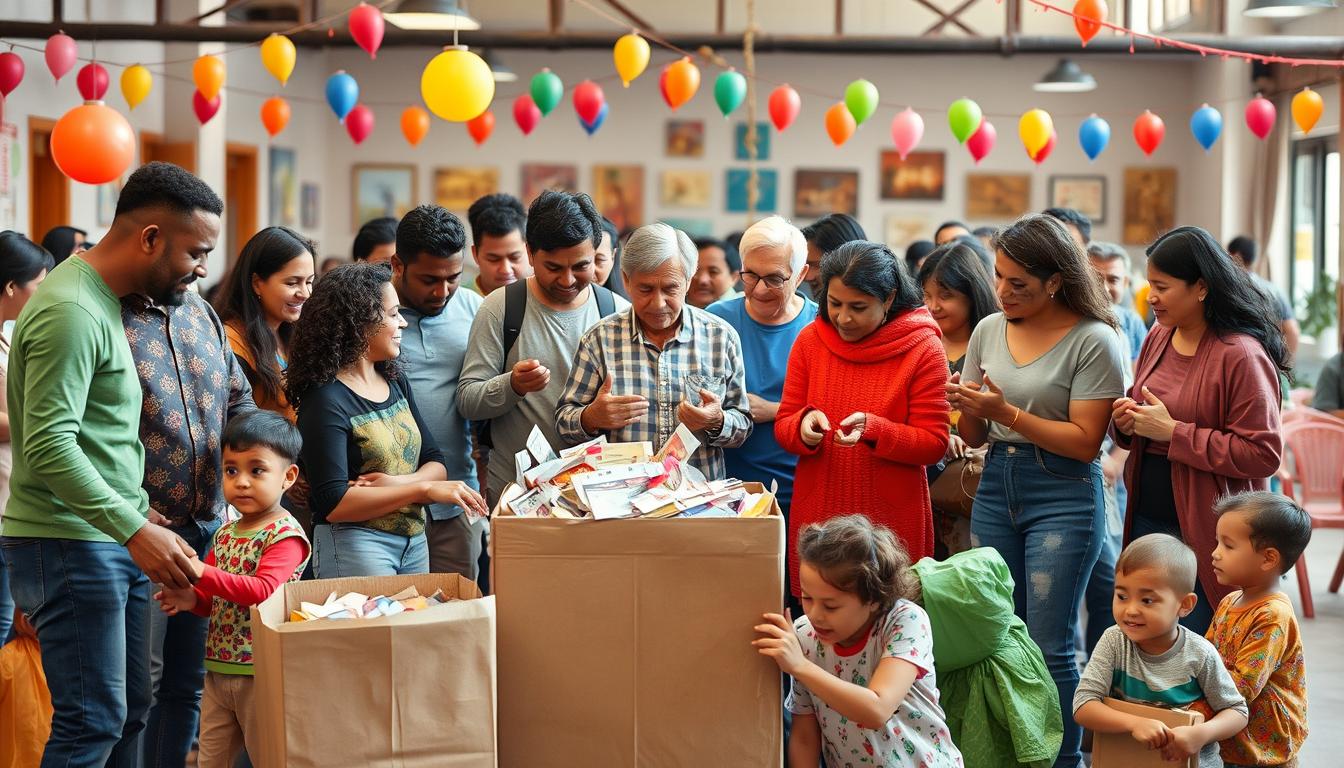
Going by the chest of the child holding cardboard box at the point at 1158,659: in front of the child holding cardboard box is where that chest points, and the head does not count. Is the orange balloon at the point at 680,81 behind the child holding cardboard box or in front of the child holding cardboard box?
behind

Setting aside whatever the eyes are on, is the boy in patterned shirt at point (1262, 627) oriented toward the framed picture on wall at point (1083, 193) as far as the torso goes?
no

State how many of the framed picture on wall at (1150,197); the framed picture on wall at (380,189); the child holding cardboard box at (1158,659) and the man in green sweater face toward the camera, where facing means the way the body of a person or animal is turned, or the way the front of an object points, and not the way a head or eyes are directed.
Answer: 3

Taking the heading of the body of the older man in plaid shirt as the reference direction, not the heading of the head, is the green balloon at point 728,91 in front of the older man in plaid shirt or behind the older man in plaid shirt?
behind

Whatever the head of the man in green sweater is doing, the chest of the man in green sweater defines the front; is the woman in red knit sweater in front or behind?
in front

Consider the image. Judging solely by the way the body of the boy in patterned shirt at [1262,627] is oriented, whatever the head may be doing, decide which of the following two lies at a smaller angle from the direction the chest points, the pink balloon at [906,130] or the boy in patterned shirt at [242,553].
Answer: the boy in patterned shirt

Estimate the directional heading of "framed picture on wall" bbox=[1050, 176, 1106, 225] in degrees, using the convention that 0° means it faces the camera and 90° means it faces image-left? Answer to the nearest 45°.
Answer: approximately 0°

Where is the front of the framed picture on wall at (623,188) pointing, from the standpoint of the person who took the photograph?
facing the viewer

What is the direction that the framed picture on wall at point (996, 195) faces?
toward the camera

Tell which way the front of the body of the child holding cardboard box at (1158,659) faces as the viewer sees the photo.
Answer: toward the camera

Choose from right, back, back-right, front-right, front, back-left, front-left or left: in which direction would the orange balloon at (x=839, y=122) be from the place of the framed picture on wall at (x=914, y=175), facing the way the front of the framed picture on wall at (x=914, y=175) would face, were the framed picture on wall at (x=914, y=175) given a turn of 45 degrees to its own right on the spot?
front-left

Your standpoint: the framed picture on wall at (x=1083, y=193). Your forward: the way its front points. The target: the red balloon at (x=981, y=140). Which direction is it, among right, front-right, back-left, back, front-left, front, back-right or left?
front

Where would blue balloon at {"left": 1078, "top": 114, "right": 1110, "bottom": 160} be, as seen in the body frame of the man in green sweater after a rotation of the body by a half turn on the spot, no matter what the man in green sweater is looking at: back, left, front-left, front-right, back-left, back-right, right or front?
back-right

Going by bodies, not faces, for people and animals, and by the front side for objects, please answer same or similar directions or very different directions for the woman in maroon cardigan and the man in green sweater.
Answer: very different directions

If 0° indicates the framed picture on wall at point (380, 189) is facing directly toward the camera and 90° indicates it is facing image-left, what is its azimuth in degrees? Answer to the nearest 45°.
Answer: approximately 0°

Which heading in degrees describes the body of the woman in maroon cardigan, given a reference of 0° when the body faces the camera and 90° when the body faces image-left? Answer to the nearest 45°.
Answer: approximately 45°
